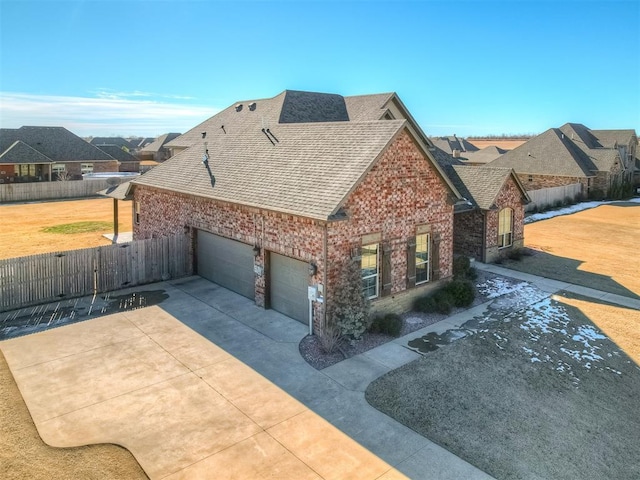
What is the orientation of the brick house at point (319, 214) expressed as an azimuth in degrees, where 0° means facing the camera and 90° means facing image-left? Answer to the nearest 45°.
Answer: approximately 315°

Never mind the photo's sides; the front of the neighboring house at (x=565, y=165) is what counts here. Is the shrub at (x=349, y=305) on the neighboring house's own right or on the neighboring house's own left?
on the neighboring house's own right

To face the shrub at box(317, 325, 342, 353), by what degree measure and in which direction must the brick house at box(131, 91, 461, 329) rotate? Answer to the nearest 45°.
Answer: approximately 45° to its right

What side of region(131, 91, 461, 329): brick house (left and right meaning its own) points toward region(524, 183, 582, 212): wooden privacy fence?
left

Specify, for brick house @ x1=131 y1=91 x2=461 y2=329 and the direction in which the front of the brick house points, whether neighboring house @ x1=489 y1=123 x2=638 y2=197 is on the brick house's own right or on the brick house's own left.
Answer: on the brick house's own left

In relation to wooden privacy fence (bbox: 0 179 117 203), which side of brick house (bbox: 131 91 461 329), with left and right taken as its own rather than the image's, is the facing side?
back
